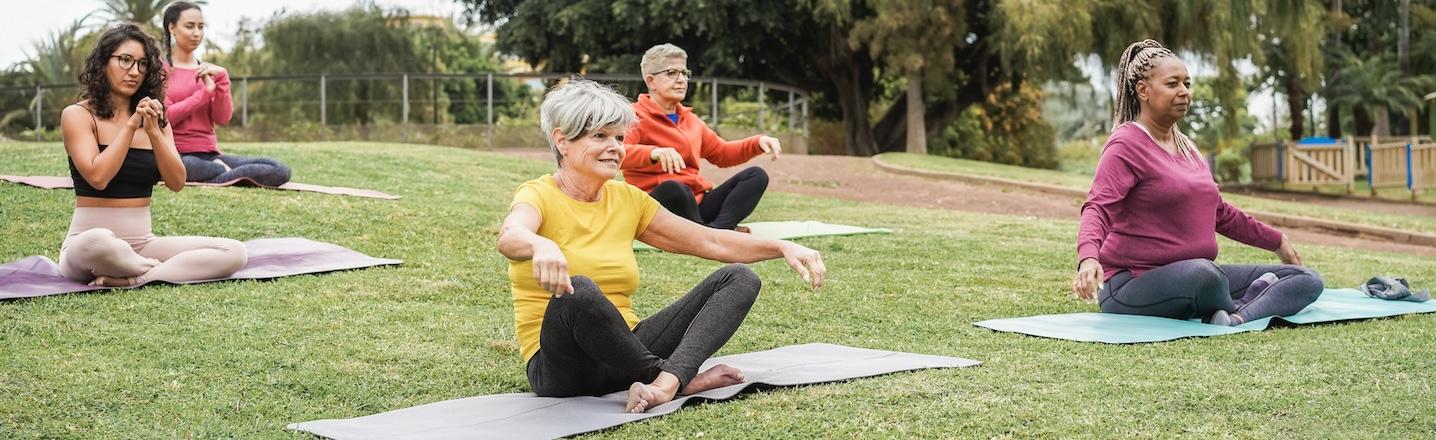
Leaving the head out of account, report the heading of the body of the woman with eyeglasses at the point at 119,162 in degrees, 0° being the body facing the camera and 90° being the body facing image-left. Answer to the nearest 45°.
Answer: approximately 315°

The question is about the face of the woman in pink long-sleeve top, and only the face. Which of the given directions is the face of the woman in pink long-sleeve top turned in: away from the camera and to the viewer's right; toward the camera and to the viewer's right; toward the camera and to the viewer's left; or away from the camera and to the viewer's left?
toward the camera and to the viewer's right

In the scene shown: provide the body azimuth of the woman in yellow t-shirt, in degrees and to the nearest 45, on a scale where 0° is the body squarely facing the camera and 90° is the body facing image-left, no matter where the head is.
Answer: approximately 315°

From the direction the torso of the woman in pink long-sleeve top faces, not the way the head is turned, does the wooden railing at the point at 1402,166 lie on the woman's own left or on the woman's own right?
on the woman's own left

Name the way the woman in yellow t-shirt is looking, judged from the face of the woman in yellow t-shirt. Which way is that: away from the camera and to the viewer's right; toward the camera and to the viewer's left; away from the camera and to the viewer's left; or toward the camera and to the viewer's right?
toward the camera and to the viewer's right

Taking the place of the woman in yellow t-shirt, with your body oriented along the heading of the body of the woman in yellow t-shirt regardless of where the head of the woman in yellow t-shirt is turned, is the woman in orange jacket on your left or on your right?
on your left

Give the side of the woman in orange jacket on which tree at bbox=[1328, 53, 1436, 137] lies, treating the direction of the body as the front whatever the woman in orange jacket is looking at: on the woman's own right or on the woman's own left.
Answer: on the woman's own left

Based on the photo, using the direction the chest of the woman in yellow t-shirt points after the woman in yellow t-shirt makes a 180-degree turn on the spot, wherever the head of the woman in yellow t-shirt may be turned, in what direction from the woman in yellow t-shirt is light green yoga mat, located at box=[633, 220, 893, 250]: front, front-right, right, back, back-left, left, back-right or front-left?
front-right
